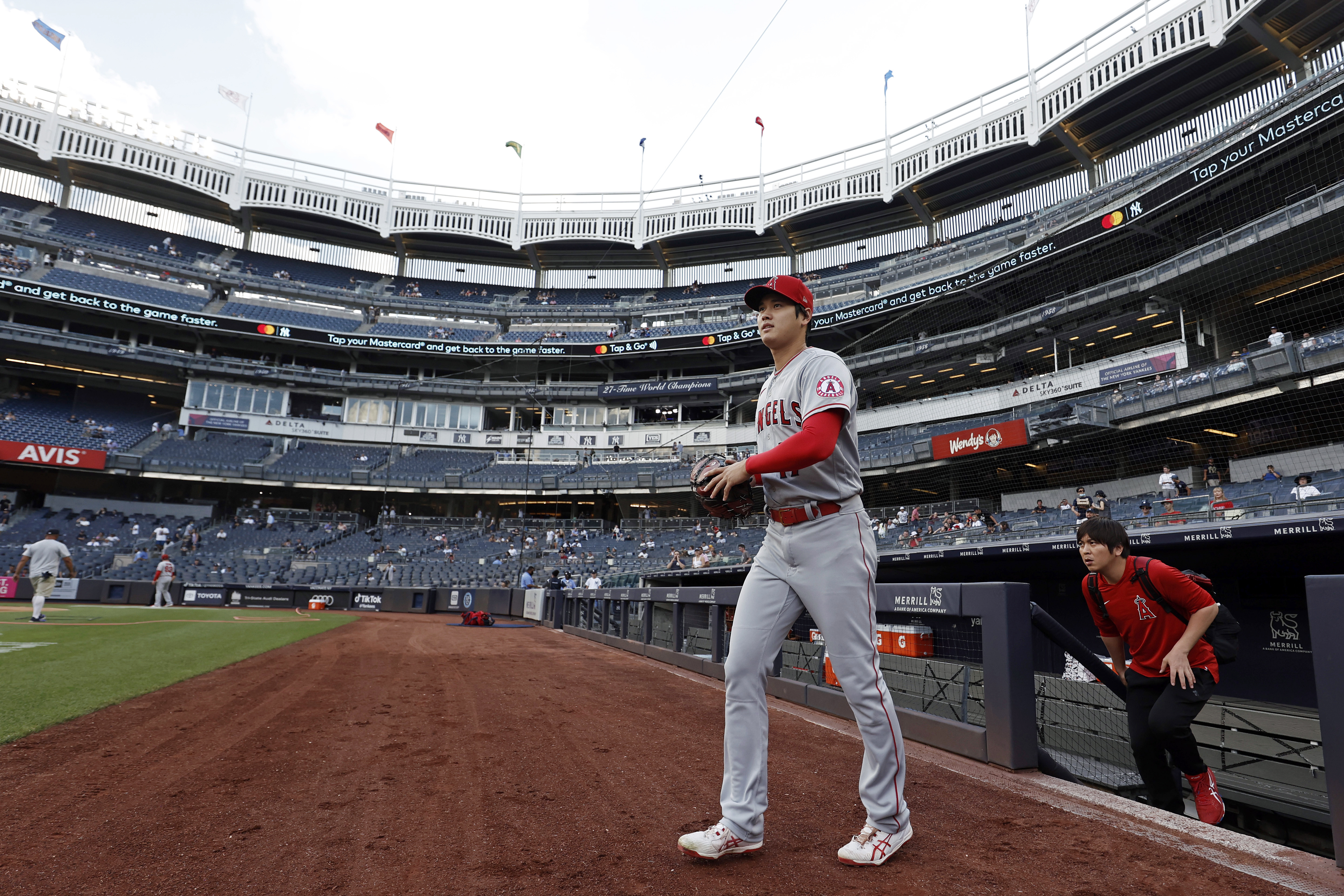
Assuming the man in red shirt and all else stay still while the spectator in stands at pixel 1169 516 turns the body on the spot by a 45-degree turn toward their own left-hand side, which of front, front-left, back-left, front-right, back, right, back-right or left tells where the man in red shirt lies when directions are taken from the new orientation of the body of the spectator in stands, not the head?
front

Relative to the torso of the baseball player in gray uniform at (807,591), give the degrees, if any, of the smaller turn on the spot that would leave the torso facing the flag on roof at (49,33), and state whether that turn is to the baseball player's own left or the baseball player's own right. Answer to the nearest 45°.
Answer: approximately 90° to the baseball player's own right

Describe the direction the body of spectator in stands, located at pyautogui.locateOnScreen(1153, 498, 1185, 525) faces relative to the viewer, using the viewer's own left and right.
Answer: facing the viewer and to the left of the viewer

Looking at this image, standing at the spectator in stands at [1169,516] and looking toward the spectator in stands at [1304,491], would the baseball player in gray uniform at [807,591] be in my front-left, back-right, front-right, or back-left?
back-right

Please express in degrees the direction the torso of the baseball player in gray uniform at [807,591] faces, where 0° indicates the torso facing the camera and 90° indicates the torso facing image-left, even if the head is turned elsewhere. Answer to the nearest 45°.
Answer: approximately 45°

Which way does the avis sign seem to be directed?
toward the camera

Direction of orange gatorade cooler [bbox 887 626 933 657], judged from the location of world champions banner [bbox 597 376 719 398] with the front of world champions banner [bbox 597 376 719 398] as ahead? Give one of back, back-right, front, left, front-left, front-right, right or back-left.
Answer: front

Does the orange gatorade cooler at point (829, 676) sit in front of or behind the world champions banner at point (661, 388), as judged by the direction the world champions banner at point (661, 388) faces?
in front

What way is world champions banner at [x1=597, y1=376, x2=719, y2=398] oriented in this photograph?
toward the camera

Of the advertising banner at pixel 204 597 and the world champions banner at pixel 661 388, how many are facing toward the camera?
2

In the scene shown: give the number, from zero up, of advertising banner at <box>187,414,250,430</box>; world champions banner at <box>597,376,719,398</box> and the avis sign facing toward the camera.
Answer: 3

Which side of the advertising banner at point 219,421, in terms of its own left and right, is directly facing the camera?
front

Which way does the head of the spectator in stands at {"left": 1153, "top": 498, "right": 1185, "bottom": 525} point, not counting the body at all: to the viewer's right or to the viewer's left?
to the viewer's left

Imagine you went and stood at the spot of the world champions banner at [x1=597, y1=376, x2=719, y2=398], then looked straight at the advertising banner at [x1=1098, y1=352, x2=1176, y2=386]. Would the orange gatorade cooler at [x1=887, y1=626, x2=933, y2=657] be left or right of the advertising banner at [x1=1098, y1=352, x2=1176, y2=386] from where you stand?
right

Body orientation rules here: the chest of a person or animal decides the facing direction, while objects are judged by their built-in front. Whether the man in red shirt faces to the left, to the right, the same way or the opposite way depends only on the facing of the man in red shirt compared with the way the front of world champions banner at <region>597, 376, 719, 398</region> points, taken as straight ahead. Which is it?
to the right

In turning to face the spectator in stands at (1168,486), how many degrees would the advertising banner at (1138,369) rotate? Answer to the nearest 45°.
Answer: approximately 45° to its left

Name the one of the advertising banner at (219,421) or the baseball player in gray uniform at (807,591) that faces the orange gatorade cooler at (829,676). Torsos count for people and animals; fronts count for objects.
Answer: the advertising banner

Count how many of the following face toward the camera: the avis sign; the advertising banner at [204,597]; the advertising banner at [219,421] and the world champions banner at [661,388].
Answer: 4
